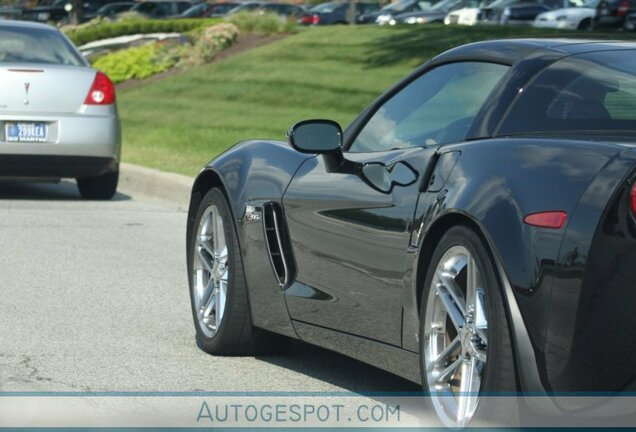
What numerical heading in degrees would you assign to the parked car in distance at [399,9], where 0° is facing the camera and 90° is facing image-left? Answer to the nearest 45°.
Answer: approximately 45°

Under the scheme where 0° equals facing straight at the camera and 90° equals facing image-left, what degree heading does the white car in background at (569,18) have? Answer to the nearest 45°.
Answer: approximately 45°

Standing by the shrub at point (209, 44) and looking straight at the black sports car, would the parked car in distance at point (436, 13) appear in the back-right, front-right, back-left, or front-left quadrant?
back-left

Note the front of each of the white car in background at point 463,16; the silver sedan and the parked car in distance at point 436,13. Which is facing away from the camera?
the silver sedan

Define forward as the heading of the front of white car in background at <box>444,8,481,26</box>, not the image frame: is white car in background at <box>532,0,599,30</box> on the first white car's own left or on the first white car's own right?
on the first white car's own left

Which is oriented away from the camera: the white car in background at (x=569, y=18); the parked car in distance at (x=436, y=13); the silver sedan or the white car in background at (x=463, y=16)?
the silver sedan

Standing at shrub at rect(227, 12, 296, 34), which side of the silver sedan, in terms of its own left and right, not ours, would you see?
front

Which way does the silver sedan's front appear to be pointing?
away from the camera

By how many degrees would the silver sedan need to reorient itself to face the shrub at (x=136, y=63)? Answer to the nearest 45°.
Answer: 0° — it already faces it

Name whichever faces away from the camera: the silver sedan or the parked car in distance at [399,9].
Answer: the silver sedan
